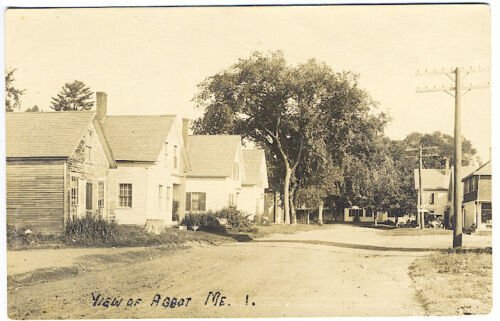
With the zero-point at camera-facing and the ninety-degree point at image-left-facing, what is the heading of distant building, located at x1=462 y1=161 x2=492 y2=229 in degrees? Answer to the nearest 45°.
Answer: approximately 45°

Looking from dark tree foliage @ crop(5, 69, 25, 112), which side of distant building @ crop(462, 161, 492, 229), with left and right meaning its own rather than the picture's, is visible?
front

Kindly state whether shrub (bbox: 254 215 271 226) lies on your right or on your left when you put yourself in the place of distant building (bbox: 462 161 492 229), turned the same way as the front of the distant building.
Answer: on your right

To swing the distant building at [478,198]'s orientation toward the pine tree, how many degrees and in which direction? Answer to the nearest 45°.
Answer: approximately 45° to its right
